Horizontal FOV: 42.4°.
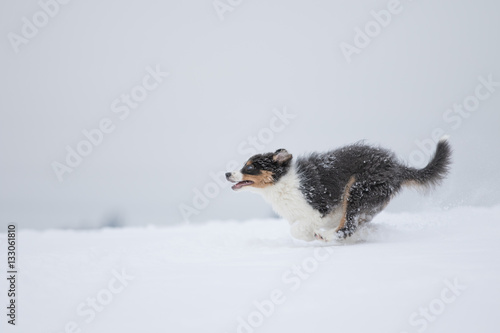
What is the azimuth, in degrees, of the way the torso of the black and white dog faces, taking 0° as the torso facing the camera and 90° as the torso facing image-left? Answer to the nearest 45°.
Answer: approximately 90°
